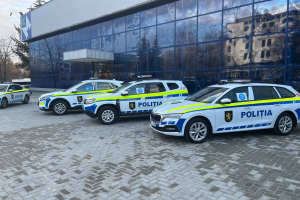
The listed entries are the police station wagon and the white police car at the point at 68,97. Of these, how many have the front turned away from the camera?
0

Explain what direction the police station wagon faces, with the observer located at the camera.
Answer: facing the viewer and to the left of the viewer

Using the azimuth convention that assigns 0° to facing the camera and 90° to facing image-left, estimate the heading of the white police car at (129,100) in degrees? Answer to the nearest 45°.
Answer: approximately 45°

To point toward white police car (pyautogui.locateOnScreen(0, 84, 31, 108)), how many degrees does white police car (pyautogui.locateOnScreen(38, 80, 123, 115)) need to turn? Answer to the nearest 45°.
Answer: approximately 90° to its right

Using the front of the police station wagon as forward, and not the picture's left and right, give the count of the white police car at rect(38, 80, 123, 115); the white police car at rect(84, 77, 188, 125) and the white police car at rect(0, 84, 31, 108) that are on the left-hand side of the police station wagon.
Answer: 0

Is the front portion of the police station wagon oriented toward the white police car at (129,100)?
no

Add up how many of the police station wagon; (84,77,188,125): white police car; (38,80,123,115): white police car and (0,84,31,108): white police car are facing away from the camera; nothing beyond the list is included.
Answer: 0

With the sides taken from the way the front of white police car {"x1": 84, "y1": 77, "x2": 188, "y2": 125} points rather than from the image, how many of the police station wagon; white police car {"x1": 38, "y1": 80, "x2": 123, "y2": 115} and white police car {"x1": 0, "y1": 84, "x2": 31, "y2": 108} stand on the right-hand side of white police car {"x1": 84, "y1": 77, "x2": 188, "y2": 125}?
2

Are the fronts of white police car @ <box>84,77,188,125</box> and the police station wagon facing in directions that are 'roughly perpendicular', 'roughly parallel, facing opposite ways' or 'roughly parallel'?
roughly parallel

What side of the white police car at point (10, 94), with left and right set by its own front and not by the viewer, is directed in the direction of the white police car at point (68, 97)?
left

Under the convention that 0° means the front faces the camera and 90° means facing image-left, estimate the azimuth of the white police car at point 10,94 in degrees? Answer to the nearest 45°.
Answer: approximately 45°

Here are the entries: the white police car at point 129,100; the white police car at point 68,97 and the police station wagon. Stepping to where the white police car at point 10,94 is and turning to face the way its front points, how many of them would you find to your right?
0

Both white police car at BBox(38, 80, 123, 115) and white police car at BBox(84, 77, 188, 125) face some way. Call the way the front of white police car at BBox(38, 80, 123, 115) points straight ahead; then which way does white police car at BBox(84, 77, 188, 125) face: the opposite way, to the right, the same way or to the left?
the same way
